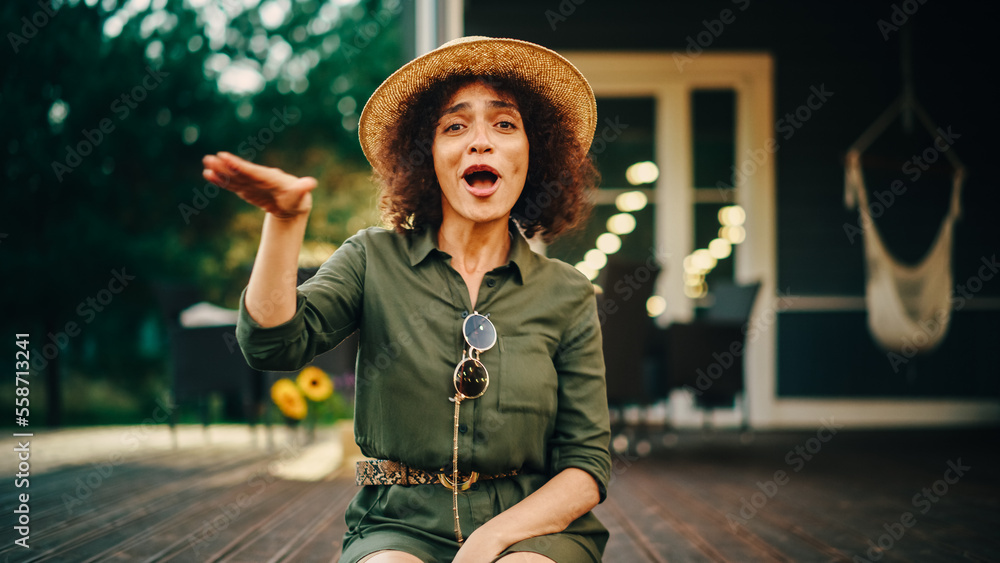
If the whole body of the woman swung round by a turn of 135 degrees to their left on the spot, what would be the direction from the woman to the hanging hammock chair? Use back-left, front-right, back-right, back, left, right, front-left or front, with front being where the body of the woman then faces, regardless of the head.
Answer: front

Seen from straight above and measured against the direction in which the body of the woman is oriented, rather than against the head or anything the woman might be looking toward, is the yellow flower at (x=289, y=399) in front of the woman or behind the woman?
behind

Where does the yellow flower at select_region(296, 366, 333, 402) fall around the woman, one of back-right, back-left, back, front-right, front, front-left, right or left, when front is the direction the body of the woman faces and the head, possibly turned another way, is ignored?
back

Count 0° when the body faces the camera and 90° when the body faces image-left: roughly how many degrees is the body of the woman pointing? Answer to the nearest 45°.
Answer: approximately 0°
